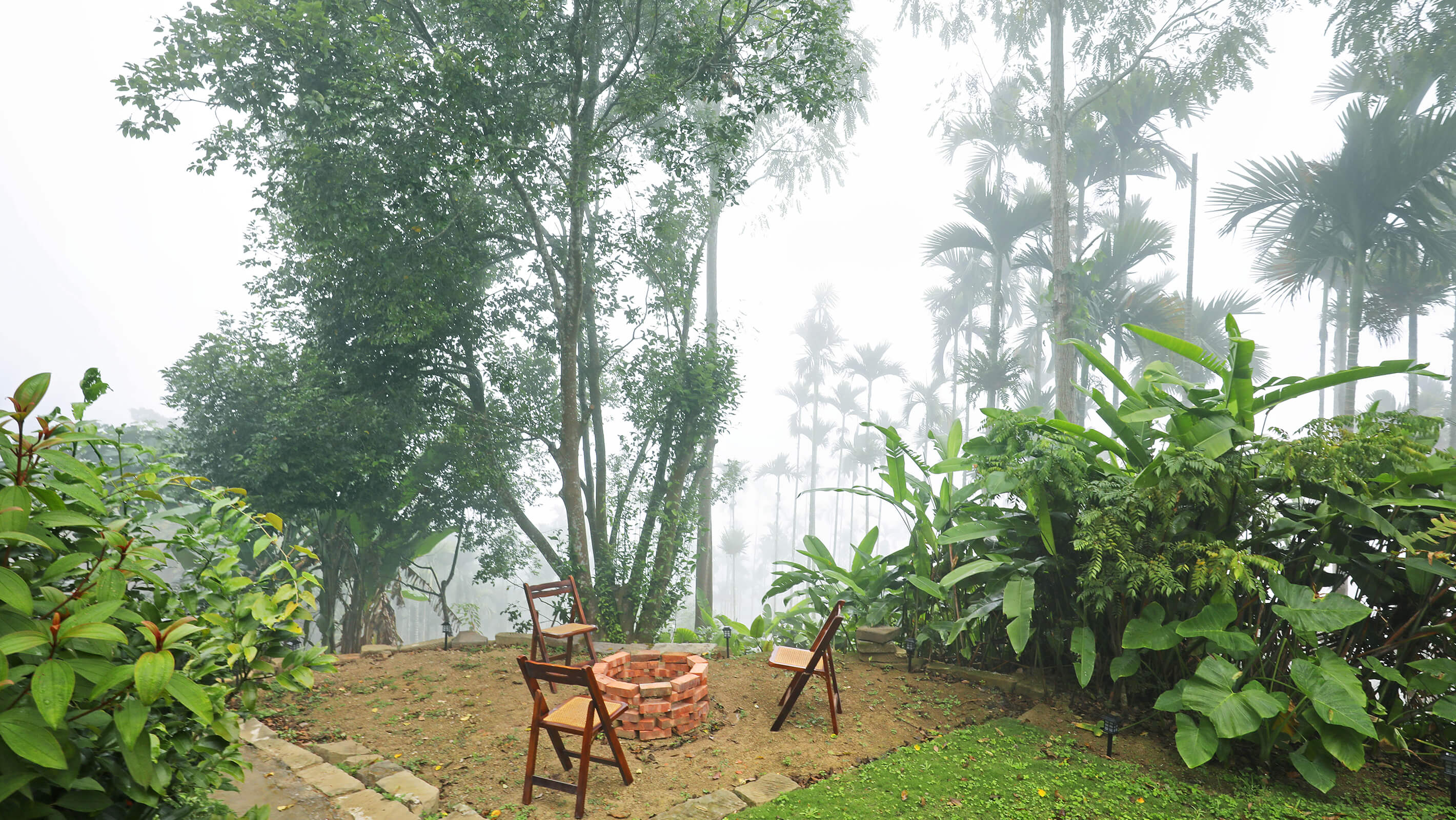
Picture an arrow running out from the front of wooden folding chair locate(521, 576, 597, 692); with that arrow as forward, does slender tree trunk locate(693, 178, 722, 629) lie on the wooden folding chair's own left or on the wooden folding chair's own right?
on the wooden folding chair's own left

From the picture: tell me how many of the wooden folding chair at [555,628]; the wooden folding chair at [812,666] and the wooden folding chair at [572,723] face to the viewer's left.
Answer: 1

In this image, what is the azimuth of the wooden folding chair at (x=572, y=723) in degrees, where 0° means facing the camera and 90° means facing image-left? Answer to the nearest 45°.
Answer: approximately 225°

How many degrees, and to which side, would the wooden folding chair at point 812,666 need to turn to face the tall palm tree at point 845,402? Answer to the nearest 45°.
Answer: approximately 90° to its right

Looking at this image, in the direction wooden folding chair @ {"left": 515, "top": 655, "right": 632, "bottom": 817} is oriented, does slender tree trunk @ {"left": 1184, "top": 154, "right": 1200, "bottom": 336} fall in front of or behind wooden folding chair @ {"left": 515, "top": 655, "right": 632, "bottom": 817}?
in front

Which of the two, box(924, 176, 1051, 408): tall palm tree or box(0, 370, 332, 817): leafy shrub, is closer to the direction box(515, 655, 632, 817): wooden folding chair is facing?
the tall palm tree

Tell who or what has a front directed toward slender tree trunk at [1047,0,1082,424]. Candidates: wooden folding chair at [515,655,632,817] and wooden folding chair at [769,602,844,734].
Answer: wooden folding chair at [515,655,632,817]

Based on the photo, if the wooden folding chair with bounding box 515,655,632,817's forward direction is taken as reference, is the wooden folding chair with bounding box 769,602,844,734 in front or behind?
in front

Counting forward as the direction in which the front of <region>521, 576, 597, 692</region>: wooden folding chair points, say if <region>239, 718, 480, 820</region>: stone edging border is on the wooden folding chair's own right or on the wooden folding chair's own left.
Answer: on the wooden folding chair's own right

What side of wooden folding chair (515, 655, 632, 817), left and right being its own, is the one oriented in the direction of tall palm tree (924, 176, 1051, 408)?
front

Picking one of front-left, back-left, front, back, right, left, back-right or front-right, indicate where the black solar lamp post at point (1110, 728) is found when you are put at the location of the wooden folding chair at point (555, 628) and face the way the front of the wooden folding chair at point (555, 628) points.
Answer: front

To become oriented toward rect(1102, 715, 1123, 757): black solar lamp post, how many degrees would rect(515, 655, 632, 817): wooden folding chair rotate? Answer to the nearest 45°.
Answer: approximately 45° to its right

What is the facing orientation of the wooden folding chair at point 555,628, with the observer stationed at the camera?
facing the viewer and to the right of the viewer

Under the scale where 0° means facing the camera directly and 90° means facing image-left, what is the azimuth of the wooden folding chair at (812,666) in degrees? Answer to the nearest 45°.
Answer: approximately 90°

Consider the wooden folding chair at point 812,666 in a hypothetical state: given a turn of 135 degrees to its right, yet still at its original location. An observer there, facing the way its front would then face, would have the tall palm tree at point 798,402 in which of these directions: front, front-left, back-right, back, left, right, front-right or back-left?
front-left

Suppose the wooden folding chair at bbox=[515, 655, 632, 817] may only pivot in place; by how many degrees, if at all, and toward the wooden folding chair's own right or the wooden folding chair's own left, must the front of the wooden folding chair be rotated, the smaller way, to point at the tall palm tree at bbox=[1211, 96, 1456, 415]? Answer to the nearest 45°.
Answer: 0° — it already faces it
